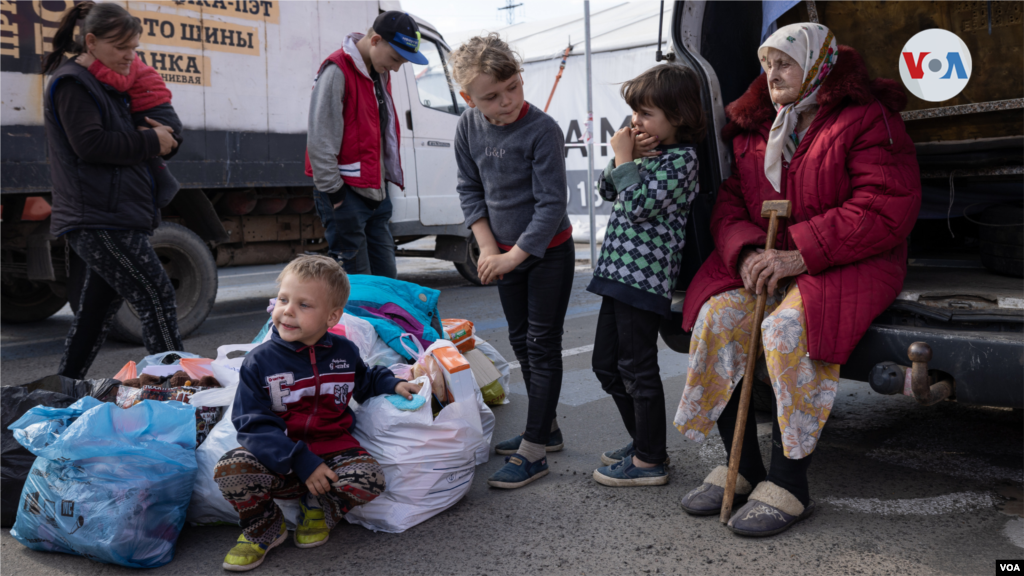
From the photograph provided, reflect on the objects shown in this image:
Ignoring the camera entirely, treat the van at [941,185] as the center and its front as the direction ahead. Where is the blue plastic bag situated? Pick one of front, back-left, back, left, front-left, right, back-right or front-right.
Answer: back-left

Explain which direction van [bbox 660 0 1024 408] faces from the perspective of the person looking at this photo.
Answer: facing away from the viewer

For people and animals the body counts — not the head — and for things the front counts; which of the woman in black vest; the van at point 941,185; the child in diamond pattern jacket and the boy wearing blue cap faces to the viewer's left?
the child in diamond pattern jacket

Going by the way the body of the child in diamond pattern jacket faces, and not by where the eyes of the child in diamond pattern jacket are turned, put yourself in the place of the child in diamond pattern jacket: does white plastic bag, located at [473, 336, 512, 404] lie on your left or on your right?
on your right

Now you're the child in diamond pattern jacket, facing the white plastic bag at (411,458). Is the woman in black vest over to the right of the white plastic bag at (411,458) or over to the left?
right

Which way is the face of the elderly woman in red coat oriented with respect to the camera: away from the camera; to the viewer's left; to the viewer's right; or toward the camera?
to the viewer's left

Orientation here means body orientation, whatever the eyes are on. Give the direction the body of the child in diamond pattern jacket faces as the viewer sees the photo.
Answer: to the viewer's left

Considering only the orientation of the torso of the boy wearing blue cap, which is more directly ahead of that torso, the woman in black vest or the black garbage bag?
the black garbage bag

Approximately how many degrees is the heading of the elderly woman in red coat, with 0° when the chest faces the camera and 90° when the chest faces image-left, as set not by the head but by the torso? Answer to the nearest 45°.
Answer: approximately 45°

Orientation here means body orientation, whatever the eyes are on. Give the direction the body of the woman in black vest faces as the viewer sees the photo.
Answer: to the viewer's right
